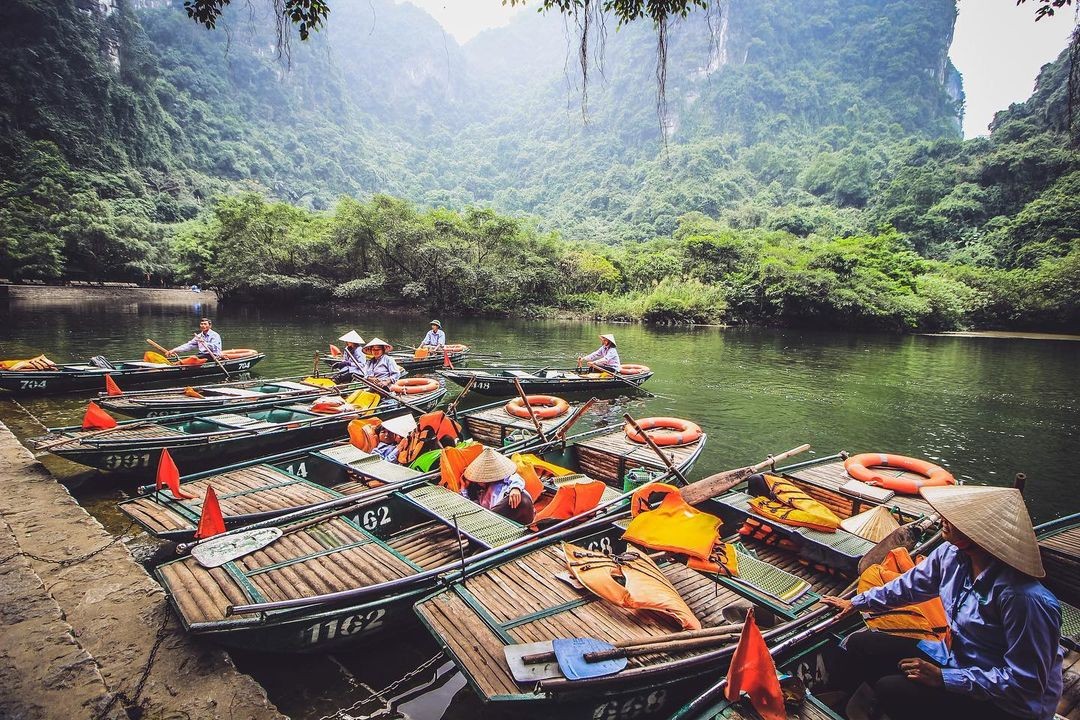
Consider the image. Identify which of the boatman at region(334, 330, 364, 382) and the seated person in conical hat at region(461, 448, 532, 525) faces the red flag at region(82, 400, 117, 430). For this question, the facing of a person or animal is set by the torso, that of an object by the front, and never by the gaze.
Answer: the boatman

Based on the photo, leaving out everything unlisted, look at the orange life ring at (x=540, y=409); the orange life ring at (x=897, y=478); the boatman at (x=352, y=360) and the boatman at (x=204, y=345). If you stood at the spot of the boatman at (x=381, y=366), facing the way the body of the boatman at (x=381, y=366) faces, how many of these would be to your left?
2

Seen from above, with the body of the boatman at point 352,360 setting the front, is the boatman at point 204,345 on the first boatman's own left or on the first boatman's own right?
on the first boatman's own right

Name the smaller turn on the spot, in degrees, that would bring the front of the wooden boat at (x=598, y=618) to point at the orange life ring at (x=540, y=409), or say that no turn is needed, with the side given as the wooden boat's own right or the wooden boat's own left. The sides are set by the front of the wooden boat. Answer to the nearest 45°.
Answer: approximately 135° to the wooden boat's own right

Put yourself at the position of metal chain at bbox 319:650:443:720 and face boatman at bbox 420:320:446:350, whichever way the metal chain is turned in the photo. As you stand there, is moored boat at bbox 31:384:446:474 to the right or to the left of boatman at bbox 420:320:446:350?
left

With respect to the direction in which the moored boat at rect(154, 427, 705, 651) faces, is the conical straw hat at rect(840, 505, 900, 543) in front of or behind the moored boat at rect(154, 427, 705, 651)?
behind

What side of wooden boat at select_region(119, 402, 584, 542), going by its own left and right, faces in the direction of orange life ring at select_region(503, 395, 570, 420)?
back

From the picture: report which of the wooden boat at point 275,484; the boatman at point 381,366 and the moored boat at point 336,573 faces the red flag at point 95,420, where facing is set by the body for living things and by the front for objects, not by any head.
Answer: the boatman

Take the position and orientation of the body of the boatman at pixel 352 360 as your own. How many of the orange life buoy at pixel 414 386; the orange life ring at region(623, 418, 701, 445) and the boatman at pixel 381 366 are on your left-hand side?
3
